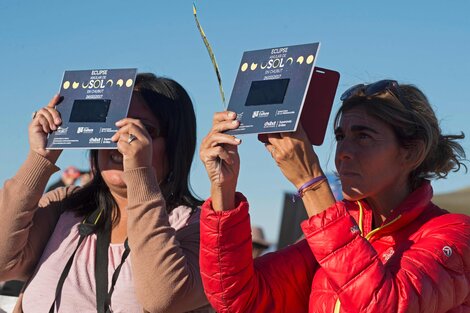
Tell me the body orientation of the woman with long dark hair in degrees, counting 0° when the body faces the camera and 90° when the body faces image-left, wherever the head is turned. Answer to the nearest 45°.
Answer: approximately 45°

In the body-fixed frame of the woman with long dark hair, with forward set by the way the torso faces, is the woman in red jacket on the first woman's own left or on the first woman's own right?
on the first woman's own left

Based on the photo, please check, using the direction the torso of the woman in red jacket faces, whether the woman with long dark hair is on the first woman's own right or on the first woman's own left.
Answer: on the first woman's own right
